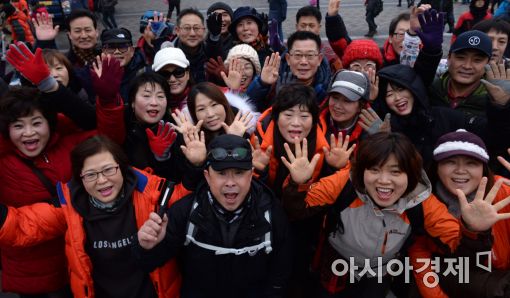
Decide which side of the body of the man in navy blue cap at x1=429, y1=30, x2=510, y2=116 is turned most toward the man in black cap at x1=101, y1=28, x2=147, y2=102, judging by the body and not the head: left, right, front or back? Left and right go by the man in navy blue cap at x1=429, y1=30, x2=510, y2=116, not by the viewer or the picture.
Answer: right

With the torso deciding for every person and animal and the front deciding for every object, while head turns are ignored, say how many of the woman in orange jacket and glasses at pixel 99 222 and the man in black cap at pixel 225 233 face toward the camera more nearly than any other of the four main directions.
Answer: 2

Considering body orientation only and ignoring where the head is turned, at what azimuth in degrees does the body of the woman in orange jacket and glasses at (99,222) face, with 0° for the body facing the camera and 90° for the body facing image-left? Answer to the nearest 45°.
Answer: approximately 0°

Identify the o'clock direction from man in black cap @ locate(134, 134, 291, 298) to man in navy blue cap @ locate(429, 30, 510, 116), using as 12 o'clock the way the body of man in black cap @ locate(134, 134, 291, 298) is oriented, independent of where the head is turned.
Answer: man in navy blue cap @ locate(429, 30, 510, 116) is roughly at 8 o'clock from man in black cap @ locate(134, 134, 291, 298).

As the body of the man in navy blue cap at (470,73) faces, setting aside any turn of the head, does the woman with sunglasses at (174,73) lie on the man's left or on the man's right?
on the man's right

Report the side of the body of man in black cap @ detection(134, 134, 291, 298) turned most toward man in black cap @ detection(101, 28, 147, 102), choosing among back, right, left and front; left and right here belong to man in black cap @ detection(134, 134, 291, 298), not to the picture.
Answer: back

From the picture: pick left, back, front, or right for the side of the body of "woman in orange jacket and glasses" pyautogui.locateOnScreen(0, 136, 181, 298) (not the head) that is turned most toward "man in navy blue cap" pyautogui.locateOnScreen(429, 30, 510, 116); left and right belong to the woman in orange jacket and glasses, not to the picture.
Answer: left
